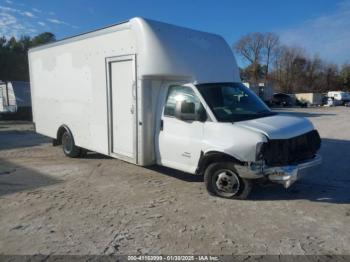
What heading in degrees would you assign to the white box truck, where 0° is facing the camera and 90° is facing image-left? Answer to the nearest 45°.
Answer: approximately 315°

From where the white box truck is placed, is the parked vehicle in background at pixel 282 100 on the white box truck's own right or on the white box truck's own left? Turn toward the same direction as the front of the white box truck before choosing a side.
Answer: on the white box truck's own left

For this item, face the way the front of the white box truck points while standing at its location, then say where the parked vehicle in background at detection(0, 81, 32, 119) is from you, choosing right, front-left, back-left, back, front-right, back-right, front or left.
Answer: back
